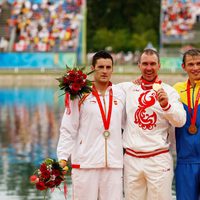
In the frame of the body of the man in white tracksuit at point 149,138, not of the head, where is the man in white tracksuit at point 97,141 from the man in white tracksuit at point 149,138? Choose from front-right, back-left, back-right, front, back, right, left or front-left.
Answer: right

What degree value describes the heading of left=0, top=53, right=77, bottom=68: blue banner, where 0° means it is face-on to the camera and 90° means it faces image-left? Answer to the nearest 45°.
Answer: approximately 0°

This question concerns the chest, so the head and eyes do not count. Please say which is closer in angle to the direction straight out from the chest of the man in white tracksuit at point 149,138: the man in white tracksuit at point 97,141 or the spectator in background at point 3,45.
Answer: the man in white tracksuit

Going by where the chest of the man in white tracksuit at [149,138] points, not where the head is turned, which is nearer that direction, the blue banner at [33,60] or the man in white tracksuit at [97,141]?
the man in white tracksuit

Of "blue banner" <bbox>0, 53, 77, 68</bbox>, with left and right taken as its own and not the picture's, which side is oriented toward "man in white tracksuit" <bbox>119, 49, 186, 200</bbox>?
front

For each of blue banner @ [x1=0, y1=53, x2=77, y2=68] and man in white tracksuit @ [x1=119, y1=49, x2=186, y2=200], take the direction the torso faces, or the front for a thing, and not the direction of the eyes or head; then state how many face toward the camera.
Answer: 2

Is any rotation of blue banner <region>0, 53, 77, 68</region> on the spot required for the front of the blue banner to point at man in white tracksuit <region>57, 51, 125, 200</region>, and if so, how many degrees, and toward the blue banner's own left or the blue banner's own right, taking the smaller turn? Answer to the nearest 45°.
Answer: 0° — it already faces them

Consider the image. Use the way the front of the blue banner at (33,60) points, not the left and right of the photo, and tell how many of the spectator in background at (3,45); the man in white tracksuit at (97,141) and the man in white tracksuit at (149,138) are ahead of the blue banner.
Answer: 2

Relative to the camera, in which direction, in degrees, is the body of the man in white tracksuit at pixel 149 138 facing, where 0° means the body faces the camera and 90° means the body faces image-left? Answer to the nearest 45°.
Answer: approximately 0°

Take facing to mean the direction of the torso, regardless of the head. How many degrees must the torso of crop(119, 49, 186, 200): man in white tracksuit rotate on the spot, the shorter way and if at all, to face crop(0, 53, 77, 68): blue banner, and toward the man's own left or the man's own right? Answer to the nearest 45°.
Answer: approximately 180°
